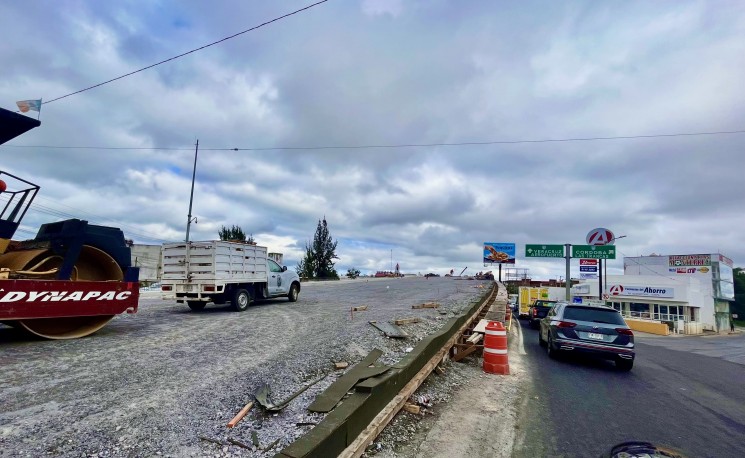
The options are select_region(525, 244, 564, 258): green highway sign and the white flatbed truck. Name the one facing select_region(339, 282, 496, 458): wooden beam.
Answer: the green highway sign

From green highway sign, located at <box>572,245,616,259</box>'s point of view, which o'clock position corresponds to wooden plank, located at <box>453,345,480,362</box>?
The wooden plank is roughly at 12 o'clock from the green highway sign.

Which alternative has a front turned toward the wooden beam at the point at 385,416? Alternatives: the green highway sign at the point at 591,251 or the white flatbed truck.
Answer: the green highway sign

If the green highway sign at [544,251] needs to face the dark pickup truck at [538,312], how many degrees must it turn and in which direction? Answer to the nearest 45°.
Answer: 0° — it already faces it

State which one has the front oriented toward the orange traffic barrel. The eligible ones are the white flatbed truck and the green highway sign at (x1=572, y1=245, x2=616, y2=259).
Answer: the green highway sign

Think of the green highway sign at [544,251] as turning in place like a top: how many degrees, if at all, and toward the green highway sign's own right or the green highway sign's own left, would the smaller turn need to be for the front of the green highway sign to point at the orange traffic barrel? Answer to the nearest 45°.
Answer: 0° — it already faces it

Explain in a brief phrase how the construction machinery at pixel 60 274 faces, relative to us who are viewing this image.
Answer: facing to the right of the viewer

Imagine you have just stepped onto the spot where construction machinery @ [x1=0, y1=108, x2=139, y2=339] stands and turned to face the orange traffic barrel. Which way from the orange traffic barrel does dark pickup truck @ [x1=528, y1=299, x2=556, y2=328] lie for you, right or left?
left

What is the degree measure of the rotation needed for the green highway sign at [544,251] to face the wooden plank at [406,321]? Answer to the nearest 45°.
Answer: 0° — it already faces it

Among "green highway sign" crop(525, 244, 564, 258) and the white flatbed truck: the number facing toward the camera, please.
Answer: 1

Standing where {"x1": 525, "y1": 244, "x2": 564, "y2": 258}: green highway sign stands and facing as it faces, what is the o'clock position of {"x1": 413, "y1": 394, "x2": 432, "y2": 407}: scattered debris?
The scattered debris is roughly at 12 o'clock from the green highway sign.

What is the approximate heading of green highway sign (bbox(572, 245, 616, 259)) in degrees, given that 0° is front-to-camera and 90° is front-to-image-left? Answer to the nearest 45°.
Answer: approximately 0°

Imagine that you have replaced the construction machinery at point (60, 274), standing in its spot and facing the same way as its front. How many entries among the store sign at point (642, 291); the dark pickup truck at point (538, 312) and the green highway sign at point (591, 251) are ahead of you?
3

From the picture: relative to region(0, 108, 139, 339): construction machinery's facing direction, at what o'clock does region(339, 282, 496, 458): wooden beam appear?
The wooden beam is roughly at 2 o'clock from the construction machinery.

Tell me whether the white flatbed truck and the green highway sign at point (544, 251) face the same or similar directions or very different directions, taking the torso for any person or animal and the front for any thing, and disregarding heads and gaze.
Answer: very different directions

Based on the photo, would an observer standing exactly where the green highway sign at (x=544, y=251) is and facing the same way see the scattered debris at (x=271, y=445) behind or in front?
in front
